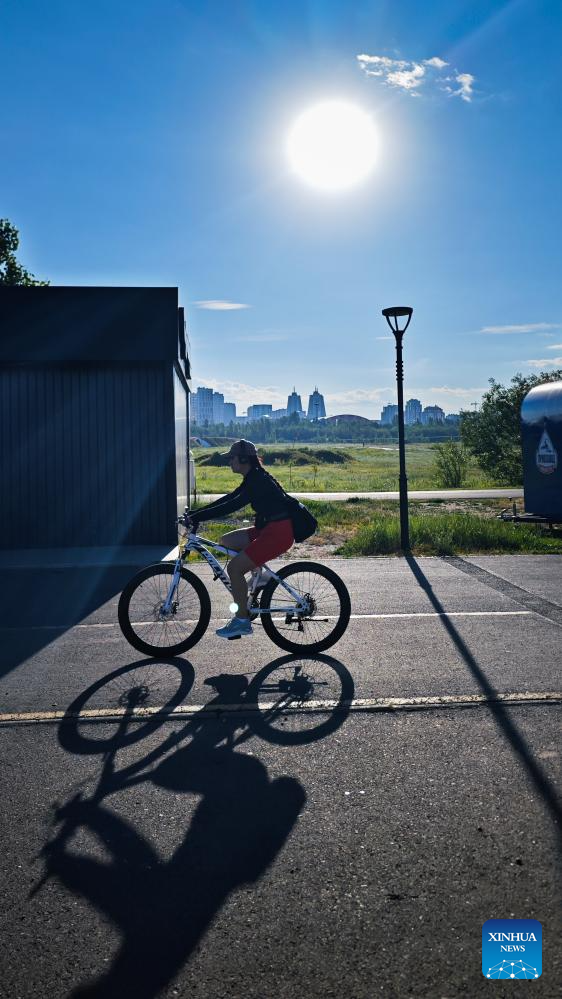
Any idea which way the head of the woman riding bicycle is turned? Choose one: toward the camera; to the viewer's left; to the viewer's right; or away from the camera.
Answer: to the viewer's left

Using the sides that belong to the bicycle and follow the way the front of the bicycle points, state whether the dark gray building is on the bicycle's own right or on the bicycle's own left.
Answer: on the bicycle's own right

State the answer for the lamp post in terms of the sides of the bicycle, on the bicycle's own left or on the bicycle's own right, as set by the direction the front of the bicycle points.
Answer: on the bicycle's own right

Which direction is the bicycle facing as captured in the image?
to the viewer's left

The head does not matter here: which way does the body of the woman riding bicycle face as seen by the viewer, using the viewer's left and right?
facing to the left of the viewer

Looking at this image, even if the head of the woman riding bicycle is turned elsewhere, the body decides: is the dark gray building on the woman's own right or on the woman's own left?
on the woman's own right

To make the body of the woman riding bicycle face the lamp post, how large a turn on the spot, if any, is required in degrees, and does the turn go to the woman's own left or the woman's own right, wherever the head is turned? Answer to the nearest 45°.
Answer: approximately 90° to the woman's own right
